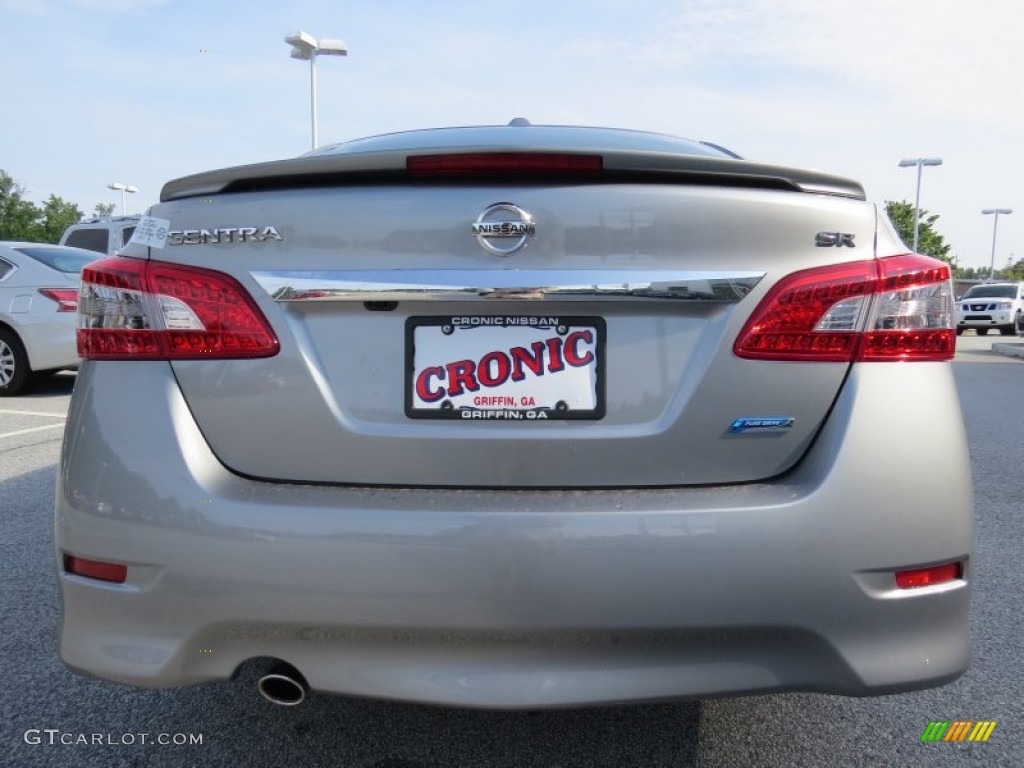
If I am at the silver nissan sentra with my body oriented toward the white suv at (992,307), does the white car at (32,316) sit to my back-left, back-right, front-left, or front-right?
front-left

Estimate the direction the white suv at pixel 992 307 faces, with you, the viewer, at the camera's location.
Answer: facing the viewer and to the left of the viewer

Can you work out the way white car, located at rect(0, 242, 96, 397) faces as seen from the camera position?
facing away from the viewer and to the left of the viewer

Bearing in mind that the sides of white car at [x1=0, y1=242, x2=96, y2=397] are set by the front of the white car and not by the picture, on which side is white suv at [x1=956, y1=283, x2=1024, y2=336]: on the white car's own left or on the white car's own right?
on the white car's own right

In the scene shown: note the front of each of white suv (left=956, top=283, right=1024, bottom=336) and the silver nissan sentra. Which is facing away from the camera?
the silver nissan sentra

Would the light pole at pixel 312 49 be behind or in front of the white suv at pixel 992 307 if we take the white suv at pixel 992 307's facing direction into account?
in front

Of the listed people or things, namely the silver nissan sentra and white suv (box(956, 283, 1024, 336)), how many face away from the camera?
1

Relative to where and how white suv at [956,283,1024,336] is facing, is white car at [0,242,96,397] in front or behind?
in front

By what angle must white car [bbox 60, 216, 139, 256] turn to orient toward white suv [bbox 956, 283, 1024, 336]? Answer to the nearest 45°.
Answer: approximately 135° to its right

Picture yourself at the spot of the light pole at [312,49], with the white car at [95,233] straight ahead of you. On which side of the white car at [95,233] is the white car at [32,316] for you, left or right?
left

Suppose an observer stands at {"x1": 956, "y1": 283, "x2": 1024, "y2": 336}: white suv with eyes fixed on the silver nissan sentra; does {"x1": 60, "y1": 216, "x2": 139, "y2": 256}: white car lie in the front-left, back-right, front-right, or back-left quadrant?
front-right

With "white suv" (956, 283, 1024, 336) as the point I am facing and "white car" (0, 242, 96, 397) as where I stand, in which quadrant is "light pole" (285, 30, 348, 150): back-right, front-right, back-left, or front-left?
front-left

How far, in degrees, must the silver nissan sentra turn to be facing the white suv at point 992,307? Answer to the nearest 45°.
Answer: approximately 45° to its right

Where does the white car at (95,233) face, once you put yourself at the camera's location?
facing away from the viewer and to the left of the viewer

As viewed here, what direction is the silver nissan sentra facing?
away from the camera

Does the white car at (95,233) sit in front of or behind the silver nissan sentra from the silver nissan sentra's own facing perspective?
in front
